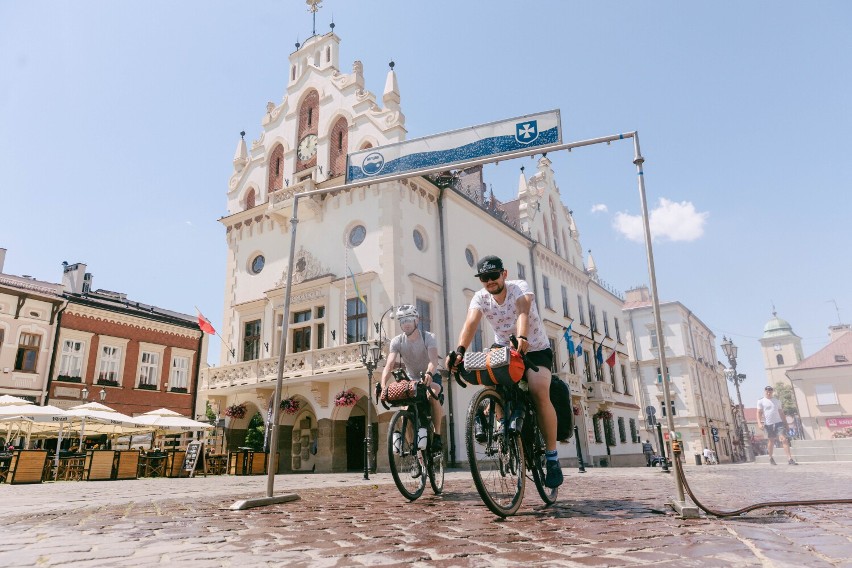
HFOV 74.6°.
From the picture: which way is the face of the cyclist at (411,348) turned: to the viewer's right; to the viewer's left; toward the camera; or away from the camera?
toward the camera

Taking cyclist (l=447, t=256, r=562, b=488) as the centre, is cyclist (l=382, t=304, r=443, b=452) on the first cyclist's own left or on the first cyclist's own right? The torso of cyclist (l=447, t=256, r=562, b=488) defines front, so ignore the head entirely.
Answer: on the first cyclist's own right

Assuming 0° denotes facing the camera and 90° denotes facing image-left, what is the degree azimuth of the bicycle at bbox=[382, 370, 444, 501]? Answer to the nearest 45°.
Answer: approximately 45°

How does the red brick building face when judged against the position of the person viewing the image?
facing the viewer and to the right of the viewer

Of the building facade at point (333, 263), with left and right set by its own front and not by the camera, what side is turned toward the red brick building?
right

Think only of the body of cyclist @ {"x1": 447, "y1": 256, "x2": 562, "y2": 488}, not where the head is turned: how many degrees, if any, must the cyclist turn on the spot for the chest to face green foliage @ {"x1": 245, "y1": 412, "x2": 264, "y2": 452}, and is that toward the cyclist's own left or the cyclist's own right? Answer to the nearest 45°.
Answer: approximately 90° to the cyclist's own right

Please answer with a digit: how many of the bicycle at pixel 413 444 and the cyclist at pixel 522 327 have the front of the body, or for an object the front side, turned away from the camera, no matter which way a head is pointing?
0

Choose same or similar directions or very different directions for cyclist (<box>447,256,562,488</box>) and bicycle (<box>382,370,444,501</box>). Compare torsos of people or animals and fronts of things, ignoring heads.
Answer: same or similar directions

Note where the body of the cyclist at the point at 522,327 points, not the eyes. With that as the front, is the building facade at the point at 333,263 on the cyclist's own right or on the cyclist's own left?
on the cyclist's own right

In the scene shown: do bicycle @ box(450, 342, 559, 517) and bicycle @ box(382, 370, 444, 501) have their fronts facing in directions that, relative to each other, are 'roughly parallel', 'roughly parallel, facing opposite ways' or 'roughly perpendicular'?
roughly parallel

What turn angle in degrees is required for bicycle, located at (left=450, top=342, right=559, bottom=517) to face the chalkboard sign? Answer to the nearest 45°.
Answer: approximately 90° to its right

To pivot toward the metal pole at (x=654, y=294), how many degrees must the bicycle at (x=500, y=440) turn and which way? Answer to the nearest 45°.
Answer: approximately 135° to its left

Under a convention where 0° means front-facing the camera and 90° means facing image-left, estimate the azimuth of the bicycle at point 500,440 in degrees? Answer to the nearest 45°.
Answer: approximately 45°

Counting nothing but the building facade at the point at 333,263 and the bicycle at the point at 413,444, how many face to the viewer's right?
0

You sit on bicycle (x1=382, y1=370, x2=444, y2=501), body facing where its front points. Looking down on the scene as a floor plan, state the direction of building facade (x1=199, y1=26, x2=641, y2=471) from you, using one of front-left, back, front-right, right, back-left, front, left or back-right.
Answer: back-right

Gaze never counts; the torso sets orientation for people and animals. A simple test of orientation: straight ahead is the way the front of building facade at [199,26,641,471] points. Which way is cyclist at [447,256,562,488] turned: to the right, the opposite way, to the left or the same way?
the same way
